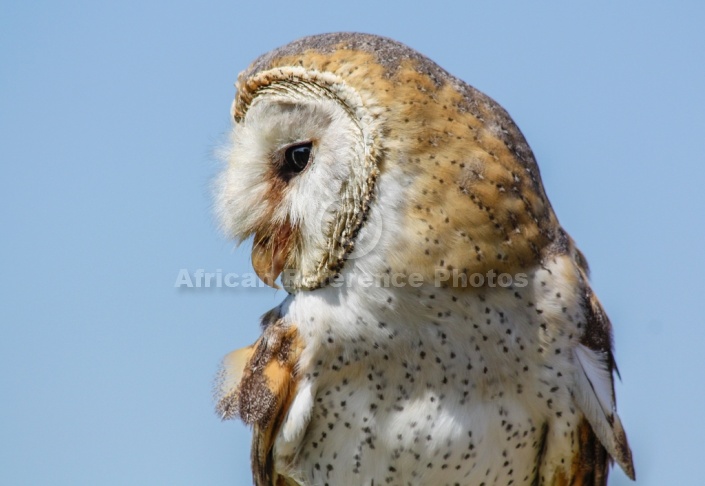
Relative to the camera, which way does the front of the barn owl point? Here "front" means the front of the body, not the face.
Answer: toward the camera
